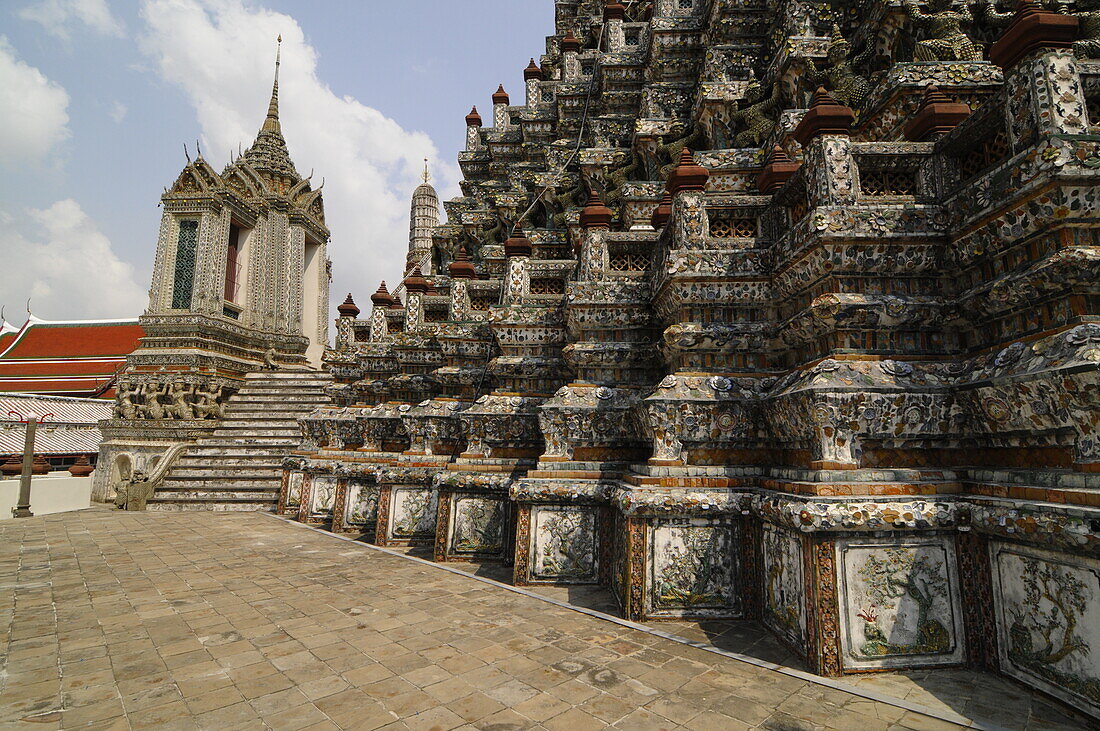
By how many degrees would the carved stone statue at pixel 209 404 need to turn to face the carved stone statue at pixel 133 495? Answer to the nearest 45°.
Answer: approximately 45° to its right
